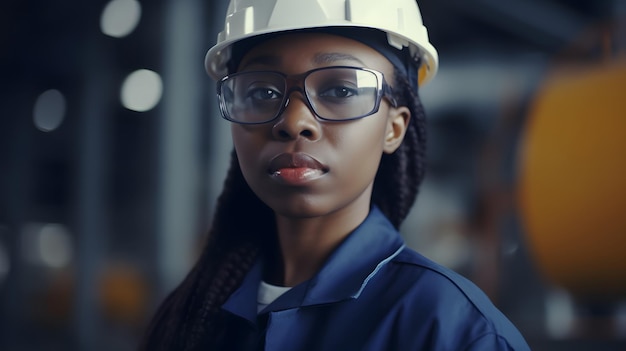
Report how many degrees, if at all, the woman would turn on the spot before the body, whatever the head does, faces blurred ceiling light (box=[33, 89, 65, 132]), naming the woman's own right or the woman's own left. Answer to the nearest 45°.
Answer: approximately 90° to the woman's own right

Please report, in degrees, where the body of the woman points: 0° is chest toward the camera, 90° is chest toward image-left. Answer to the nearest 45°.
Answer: approximately 45°

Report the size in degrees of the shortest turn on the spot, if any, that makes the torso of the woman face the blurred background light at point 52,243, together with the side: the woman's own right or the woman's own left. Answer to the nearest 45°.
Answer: approximately 90° to the woman's own right

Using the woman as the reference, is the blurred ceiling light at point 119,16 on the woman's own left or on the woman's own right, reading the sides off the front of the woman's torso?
on the woman's own right

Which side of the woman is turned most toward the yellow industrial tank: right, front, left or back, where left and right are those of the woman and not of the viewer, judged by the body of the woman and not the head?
back

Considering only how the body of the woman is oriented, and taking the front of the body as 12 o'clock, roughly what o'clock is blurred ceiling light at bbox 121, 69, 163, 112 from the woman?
The blurred ceiling light is roughly at 4 o'clock from the woman.
